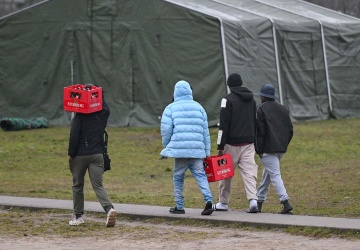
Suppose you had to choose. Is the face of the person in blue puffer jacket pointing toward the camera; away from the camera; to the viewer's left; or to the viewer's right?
away from the camera

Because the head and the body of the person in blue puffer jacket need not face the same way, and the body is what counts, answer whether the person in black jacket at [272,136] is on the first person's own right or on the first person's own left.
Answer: on the first person's own right

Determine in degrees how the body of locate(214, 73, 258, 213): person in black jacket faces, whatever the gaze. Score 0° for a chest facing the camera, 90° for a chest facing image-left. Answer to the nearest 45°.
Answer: approximately 135°

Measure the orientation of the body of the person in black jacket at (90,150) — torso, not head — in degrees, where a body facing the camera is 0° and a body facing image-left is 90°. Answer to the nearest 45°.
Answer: approximately 135°

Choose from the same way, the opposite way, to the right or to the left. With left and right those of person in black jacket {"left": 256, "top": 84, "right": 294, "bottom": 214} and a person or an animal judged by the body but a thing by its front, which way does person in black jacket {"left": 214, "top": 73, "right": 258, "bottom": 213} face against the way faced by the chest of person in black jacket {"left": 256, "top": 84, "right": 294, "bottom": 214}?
the same way

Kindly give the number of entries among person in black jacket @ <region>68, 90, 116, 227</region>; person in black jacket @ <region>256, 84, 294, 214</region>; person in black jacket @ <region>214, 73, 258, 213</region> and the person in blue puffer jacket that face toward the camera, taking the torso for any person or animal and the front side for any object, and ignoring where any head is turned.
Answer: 0

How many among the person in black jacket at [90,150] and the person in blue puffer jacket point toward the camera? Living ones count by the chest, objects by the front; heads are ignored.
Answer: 0

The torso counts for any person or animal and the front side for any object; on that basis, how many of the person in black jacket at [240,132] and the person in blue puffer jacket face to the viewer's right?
0

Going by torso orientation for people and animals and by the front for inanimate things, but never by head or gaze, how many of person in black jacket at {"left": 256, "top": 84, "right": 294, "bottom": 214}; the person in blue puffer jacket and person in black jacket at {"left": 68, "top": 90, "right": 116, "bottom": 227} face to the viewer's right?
0

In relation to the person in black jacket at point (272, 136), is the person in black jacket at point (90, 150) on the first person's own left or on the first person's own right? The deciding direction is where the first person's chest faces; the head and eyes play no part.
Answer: on the first person's own left

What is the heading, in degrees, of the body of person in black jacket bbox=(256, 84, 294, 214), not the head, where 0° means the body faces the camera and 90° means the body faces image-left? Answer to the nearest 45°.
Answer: approximately 135°

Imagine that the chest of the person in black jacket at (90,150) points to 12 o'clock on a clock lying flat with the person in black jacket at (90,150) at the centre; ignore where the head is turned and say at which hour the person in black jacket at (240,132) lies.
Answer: the person in black jacket at (240,132) is roughly at 4 o'clock from the person in black jacket at (90,150).

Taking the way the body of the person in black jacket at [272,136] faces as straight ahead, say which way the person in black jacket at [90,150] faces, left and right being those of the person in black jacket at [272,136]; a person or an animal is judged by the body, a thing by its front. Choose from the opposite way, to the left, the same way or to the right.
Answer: the same way

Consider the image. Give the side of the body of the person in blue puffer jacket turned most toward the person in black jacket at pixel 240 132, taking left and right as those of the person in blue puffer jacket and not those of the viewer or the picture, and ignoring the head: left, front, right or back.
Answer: right

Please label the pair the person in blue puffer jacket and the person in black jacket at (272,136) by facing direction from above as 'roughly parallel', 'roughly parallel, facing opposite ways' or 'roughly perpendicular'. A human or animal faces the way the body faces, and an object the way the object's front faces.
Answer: roughly parallel

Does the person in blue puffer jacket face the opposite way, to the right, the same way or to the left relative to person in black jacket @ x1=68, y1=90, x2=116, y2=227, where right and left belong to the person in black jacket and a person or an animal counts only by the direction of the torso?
the same way
